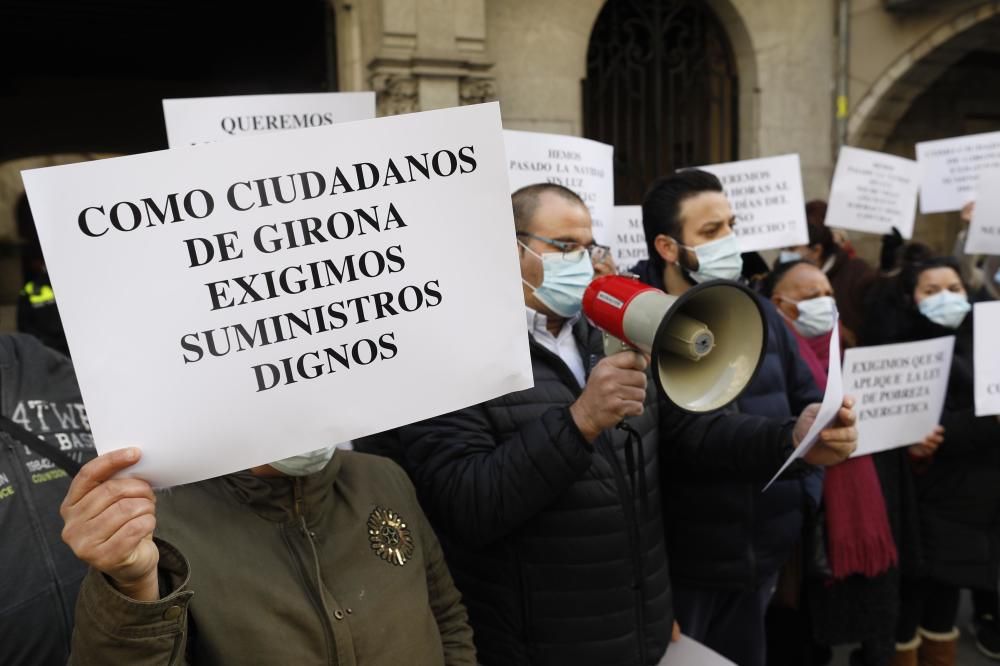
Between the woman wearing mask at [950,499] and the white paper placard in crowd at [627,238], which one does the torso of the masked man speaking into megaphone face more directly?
the woman wearing mask

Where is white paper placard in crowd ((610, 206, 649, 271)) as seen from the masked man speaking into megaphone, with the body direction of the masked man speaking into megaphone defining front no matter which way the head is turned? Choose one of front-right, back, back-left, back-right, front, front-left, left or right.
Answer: back-left

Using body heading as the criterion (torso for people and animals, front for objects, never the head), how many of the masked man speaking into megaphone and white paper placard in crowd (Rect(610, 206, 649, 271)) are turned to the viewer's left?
0

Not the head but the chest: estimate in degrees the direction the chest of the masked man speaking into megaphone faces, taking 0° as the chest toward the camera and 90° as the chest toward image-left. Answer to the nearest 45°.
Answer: approximately 315°

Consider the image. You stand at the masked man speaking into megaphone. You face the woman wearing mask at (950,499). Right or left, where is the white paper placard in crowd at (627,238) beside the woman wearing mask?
left

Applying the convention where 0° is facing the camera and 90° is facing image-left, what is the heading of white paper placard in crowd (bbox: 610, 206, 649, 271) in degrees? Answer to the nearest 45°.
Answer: approximately 0°

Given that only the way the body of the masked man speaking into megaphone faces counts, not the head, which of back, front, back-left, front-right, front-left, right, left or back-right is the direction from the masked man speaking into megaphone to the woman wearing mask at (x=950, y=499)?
left

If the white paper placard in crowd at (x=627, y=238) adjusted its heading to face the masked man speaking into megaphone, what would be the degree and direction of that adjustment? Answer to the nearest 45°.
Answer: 0° — it already faces them

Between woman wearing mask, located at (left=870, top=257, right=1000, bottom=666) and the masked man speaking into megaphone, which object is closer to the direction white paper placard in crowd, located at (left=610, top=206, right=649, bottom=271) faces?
the masked man speaking into megaphone
